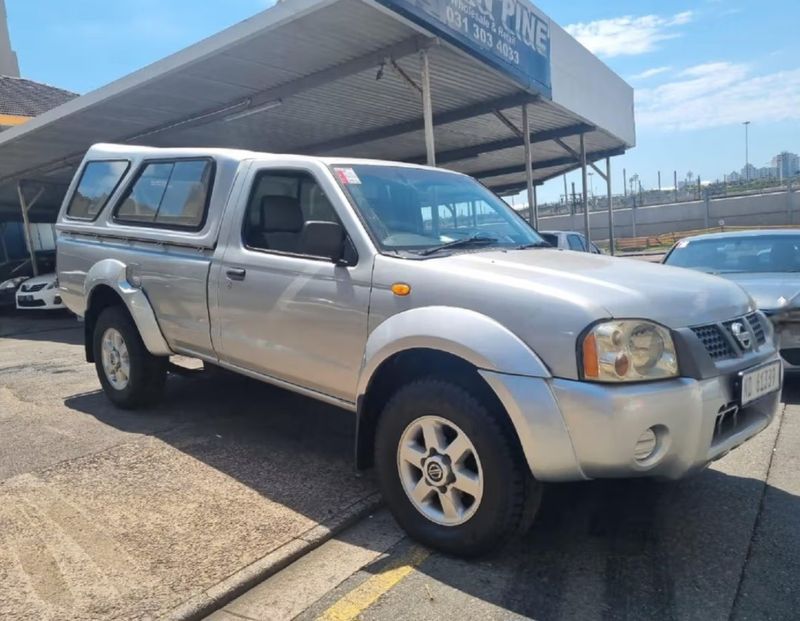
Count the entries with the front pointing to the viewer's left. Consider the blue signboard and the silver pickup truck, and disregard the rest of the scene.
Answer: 0

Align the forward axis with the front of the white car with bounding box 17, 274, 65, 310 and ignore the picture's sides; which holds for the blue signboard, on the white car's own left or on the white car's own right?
on the white car's own left

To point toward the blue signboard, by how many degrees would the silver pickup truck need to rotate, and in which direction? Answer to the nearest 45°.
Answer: approximately 135° to its left

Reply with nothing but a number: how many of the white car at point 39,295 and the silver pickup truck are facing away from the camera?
0

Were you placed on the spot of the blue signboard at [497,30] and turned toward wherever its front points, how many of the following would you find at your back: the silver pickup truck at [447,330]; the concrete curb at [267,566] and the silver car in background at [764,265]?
0

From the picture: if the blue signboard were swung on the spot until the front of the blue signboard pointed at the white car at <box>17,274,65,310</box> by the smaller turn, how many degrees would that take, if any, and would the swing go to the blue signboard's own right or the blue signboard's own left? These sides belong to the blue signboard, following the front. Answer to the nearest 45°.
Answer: approximately 135° to the blue signboard's own right

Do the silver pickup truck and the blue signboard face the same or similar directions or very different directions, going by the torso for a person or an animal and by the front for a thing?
same or similar directions

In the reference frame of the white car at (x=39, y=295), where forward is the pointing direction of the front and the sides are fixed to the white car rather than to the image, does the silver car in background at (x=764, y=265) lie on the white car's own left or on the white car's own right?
on the white car's own left

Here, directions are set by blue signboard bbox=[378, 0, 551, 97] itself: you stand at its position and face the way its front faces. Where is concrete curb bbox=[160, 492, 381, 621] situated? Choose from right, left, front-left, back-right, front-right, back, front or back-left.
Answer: front-right

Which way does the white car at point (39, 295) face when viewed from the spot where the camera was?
facing the viewer and to the left of the viewer

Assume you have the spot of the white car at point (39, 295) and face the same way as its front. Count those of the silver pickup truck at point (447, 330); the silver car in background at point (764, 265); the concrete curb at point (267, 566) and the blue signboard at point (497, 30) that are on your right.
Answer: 0

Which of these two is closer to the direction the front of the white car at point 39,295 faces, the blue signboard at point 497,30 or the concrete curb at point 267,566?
the concrete curb

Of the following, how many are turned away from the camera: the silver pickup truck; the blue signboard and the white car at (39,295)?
0

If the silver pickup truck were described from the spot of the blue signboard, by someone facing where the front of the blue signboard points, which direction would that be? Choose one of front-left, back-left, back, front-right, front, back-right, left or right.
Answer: front-right

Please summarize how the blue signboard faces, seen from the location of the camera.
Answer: facing the viewer and to the right of the viewer

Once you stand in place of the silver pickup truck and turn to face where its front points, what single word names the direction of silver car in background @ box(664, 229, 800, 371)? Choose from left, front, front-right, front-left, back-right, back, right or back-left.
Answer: left
